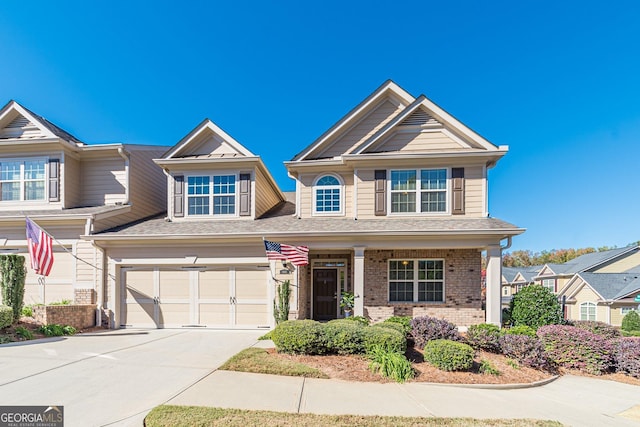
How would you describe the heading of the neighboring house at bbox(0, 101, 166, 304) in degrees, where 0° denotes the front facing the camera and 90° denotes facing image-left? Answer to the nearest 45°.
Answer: approximately 0°

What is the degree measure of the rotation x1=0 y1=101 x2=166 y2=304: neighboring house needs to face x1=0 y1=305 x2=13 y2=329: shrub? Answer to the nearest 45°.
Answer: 0° — it already faces it

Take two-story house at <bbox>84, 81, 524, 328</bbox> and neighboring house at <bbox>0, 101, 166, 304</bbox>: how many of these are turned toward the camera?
2

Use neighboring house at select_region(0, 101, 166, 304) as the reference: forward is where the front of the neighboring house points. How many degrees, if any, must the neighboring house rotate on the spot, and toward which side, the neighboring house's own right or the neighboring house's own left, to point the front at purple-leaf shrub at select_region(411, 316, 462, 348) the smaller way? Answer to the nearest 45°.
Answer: approximately 45° to the neighboring house's own left

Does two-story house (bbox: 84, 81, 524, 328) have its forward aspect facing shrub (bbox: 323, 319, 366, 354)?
yes

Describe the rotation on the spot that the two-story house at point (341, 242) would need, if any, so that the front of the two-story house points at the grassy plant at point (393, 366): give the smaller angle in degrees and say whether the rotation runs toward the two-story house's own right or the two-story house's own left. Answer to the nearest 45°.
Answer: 0° — it already faces it
